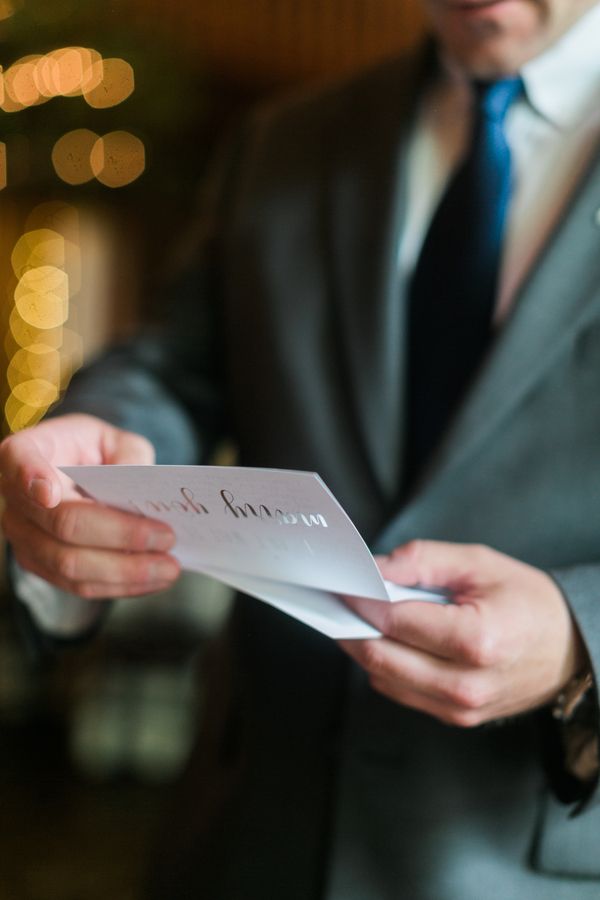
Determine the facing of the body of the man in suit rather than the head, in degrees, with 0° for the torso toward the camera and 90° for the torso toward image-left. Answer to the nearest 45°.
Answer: approximately 45°
